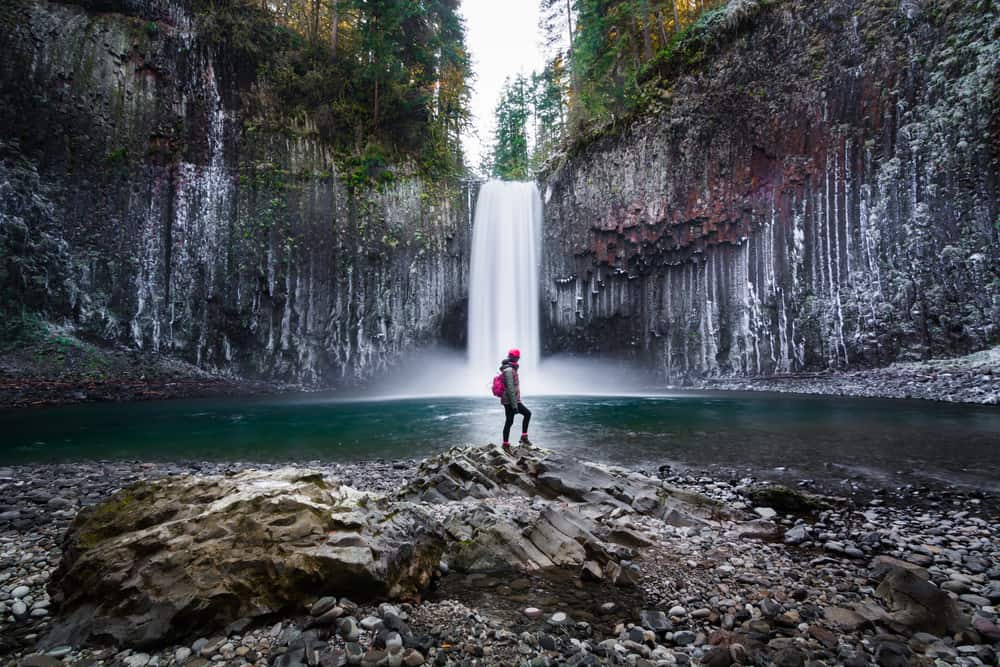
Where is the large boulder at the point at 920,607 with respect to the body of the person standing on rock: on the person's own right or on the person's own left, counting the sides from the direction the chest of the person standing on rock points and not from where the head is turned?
on the person's own right

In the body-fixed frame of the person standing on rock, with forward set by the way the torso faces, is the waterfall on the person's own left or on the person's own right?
on the person's own left

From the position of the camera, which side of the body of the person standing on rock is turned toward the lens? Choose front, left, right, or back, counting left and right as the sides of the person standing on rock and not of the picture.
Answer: right

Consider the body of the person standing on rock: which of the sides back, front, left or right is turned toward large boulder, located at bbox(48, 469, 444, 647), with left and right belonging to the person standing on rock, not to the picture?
right
